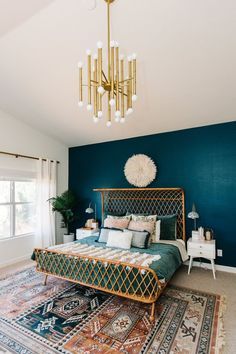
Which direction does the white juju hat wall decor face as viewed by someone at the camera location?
facing the viewer

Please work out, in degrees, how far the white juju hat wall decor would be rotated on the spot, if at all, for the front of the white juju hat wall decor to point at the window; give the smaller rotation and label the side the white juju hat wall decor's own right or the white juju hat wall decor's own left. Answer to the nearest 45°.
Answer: approximately 90° to the white juju hat wall decor's own right

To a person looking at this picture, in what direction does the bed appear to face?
facing the viewer and to the left of the viewer

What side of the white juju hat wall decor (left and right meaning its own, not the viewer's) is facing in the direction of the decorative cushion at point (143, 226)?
front

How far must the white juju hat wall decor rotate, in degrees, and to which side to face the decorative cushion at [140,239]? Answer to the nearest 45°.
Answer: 0° — it already faces it

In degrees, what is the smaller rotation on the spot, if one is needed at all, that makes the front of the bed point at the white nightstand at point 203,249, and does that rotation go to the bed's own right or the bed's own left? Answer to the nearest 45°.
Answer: approximately 180°

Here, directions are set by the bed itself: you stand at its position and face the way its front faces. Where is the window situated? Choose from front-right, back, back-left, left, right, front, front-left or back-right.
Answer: right

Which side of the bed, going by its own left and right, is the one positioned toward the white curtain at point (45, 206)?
right

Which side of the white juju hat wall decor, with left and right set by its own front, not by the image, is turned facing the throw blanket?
front

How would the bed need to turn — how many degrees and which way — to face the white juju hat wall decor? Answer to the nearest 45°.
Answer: approximately 135° to its right

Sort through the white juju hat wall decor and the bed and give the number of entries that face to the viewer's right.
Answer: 0
